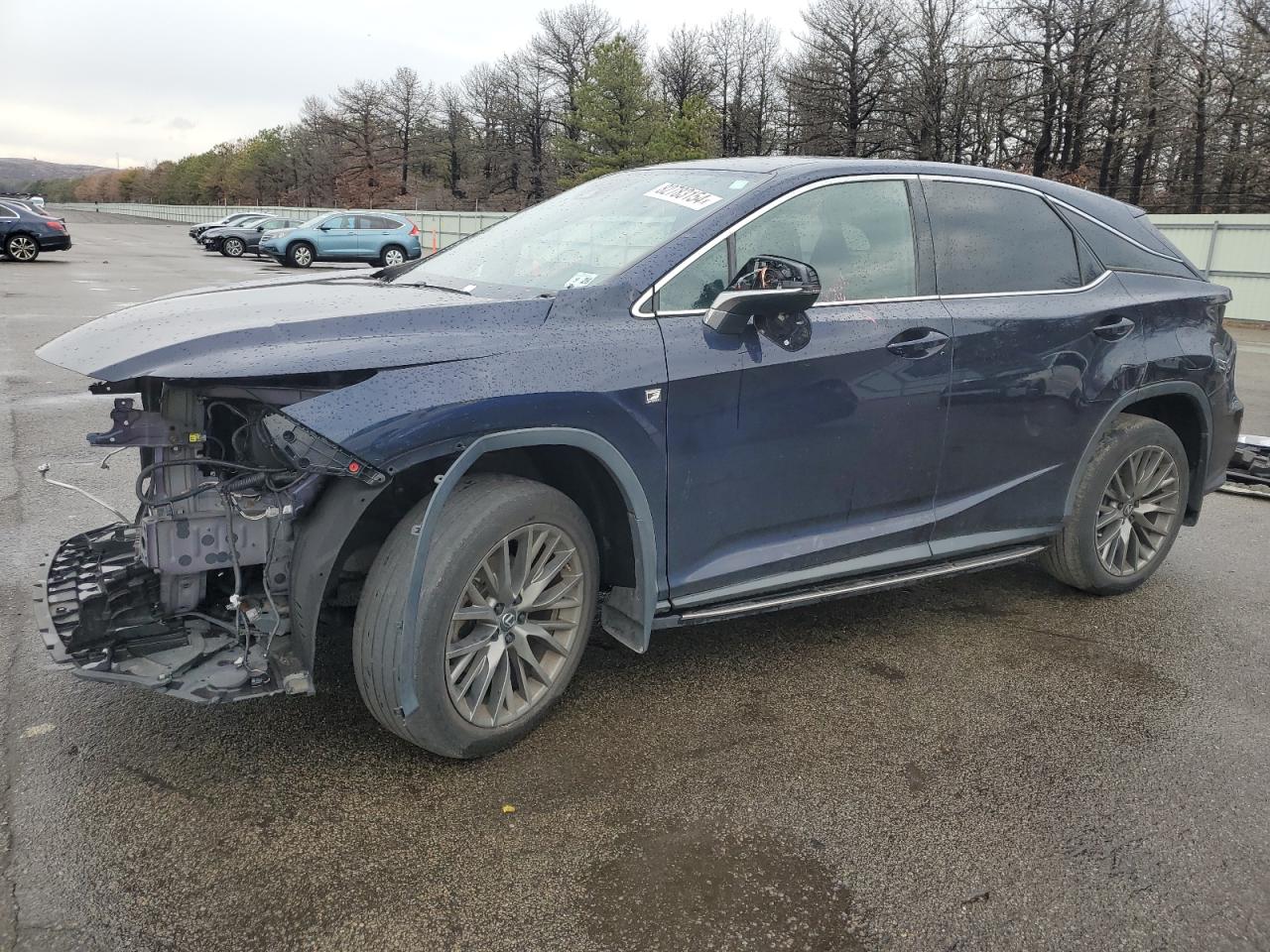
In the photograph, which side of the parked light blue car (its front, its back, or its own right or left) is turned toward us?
left

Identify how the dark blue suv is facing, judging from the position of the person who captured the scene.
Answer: facing the viewer and to the left of the viewer

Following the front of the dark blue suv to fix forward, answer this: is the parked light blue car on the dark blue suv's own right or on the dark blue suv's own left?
on the dark blue suv's own right

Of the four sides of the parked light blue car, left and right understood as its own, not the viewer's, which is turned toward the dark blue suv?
left

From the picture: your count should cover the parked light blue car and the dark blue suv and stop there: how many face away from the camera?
0

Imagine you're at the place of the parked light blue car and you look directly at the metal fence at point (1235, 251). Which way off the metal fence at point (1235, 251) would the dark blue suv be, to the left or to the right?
right

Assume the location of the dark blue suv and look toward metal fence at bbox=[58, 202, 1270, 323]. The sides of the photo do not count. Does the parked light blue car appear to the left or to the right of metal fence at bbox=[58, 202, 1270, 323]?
left

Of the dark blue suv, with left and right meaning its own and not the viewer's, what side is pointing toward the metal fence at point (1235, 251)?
back
